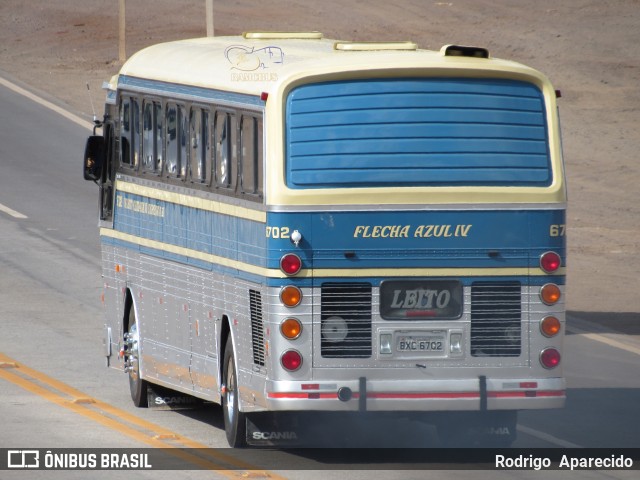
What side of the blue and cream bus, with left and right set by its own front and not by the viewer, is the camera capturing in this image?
back
